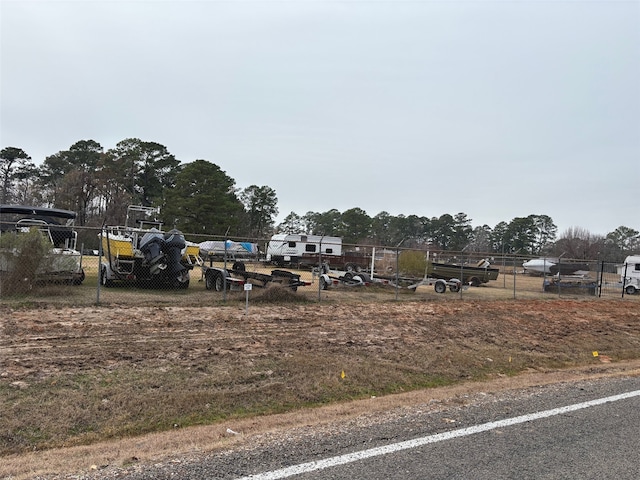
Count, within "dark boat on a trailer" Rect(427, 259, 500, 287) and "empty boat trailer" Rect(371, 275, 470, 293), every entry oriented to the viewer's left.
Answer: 2

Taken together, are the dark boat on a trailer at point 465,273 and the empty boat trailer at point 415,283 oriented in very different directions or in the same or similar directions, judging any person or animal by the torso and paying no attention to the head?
same or similar directions

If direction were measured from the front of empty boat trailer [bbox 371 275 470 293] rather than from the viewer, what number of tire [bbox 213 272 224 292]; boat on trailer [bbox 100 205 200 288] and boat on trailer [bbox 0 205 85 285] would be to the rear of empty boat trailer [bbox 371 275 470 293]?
0

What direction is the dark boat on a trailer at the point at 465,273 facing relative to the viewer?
to the viewer's left

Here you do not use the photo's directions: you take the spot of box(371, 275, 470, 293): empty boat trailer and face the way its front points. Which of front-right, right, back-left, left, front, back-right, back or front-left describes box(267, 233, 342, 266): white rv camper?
front-right

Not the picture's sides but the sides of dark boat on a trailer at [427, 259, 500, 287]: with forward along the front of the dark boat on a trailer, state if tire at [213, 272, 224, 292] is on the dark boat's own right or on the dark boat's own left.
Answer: on the dark boat's own left

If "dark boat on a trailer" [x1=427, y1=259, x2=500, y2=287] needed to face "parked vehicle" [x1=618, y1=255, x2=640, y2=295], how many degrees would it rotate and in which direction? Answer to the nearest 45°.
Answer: approximately 180°

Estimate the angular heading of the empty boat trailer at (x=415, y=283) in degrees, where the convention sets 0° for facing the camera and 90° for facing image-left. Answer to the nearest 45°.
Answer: approximately 90°

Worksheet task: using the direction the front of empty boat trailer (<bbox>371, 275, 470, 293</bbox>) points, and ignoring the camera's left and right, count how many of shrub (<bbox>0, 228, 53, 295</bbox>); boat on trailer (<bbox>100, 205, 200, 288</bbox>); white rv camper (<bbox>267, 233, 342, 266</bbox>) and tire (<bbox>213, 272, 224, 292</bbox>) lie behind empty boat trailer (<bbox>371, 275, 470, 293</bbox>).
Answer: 0

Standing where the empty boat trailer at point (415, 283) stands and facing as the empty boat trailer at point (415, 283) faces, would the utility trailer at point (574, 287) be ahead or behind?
behind

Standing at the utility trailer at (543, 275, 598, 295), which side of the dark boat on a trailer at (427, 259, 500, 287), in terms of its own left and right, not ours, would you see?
back

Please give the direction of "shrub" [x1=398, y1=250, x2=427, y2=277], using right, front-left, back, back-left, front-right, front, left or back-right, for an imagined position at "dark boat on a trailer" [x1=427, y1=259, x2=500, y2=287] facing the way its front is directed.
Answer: front-left

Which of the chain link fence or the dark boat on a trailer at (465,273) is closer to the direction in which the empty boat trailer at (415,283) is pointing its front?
the chain link fence

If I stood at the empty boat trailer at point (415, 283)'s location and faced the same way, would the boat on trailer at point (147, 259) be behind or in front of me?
in front

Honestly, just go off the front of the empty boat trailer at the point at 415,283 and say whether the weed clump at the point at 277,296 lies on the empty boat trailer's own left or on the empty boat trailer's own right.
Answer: on the empty boat trailer's own left

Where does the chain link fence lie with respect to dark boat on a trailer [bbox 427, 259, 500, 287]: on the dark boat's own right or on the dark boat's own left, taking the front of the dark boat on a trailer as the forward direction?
on the dark boat's own left
